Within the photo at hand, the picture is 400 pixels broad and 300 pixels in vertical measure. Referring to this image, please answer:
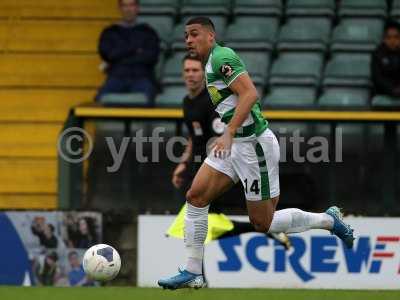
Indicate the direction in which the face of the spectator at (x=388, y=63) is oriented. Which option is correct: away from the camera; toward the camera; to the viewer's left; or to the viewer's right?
toward the camera

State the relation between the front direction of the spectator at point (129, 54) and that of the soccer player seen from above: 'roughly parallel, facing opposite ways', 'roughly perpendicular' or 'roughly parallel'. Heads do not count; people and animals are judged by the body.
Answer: roughly perpendicular

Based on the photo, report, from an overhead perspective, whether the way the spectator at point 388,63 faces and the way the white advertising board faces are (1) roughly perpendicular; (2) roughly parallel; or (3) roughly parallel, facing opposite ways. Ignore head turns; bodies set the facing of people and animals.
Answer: roughly parallel

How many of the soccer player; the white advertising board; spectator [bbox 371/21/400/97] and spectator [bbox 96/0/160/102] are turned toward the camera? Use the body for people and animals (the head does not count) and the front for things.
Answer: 3

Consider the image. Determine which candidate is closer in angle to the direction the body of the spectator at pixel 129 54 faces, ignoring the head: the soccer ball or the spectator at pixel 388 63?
the soccer ball

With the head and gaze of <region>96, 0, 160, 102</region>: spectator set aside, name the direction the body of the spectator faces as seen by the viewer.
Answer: toward the camera

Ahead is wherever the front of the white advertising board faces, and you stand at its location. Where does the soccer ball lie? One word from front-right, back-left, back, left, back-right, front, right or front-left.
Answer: front-right

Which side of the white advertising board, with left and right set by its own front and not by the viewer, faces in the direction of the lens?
front
